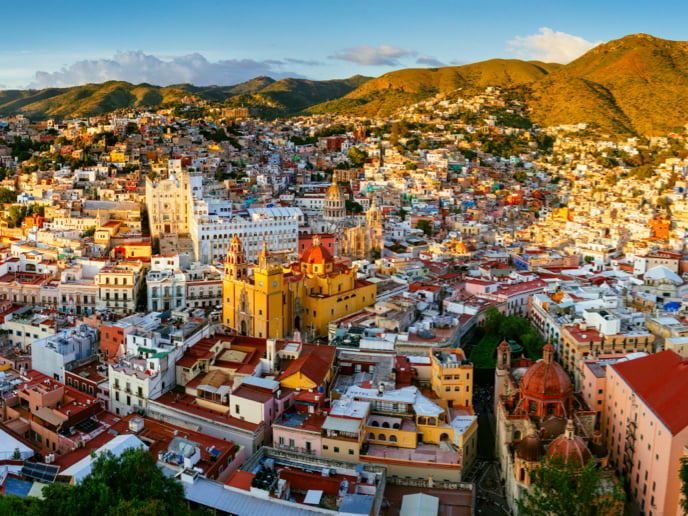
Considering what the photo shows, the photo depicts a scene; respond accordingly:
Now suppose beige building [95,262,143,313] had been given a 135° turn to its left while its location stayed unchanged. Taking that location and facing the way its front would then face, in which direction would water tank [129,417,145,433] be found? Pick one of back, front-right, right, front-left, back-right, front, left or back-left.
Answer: back-right

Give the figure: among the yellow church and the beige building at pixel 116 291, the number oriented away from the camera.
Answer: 0

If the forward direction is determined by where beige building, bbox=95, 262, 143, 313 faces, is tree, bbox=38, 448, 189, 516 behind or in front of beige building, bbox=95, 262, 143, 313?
in front

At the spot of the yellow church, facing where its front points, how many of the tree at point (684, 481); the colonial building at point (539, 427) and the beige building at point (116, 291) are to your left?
2

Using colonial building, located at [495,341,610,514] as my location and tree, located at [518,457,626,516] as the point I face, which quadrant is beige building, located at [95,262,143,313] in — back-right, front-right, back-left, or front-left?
back-right

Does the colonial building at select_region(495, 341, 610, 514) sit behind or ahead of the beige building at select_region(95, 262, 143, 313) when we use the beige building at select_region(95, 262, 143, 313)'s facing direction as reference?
ahead

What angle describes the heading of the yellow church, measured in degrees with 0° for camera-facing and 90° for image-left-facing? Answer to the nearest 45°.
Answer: approximately 45°

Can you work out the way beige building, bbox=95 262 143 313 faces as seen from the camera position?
facing the viewer

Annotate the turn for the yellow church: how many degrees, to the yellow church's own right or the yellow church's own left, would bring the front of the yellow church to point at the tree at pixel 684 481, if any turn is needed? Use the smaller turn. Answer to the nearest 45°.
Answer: approximately 90° to the yellow church's own left

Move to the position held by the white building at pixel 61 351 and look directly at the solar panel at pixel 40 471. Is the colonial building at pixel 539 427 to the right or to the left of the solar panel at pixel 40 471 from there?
left

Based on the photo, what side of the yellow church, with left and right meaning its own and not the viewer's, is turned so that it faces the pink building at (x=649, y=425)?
left

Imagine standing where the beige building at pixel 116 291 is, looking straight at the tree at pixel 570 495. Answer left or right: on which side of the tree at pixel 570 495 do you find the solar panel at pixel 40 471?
right

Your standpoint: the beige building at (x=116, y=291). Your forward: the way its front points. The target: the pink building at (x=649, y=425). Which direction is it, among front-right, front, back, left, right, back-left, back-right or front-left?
front-left
